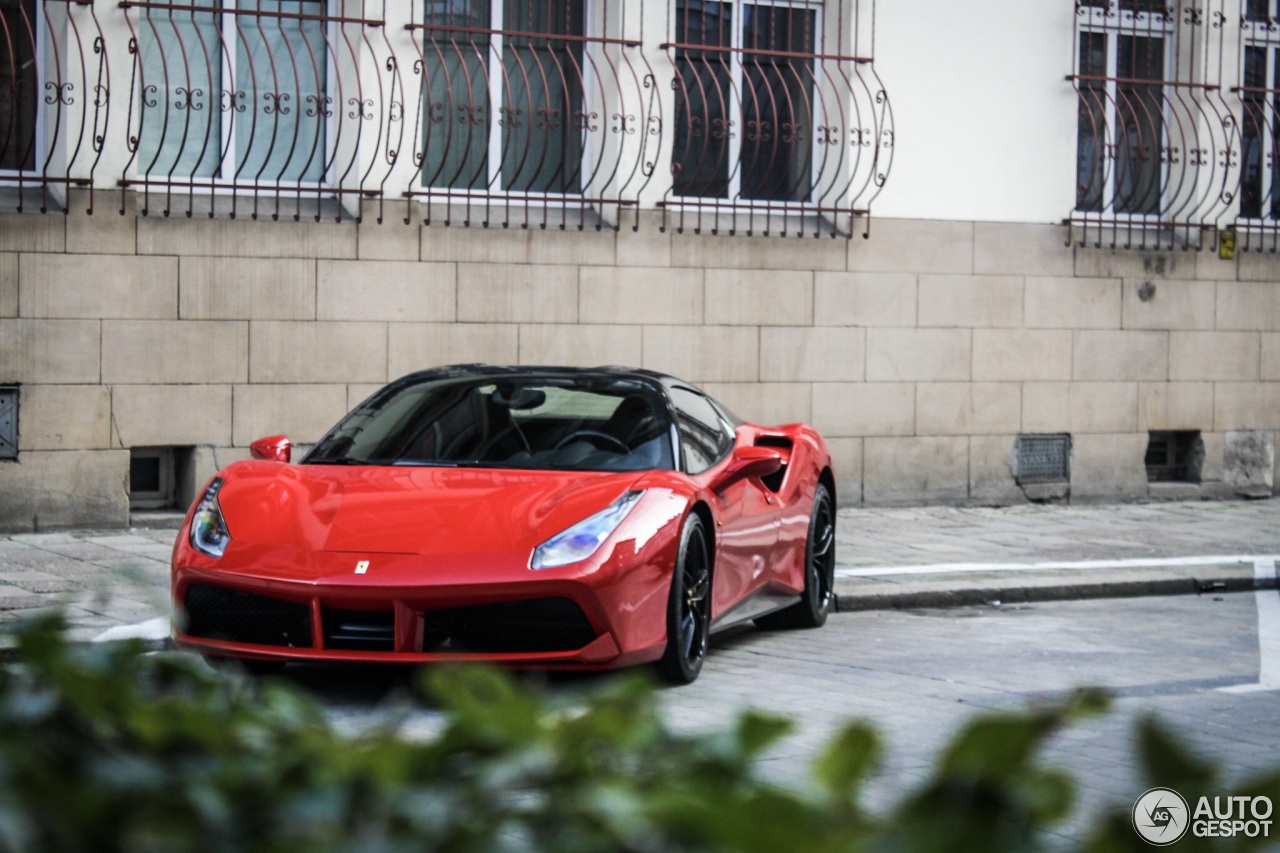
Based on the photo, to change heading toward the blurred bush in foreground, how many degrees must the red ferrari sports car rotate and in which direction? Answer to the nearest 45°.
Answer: approximately 45° to its left

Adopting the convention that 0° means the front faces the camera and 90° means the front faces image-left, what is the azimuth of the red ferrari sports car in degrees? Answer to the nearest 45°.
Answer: approximately 45°
